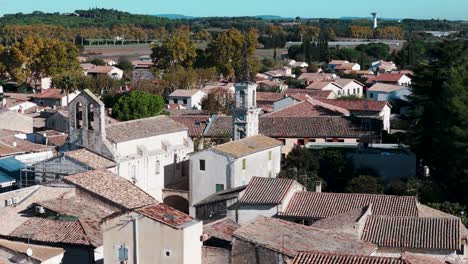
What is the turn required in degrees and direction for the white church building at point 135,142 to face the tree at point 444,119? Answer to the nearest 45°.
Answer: approximately 135° to its left

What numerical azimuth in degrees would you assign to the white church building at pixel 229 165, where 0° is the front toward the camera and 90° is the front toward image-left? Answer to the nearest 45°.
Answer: approximately 45°

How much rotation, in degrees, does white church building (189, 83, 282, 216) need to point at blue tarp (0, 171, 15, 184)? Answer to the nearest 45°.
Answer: approximately 45° to its right

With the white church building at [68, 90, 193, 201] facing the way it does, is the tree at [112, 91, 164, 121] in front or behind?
behind

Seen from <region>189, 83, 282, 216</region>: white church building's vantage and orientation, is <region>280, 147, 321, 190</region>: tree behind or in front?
behind

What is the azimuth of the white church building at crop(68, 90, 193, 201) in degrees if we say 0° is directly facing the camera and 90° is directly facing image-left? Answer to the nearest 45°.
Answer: approximately 45°

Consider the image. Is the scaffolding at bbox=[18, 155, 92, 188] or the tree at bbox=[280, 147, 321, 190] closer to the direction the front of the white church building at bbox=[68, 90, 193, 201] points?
the scaffolding

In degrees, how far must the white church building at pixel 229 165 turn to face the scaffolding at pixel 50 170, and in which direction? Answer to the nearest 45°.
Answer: approximately 45° to its right

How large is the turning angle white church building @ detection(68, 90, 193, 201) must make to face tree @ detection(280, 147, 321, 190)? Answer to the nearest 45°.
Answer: approximately 135° to its left

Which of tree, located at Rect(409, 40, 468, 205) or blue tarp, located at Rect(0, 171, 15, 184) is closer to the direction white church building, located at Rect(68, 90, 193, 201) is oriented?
the blue tarp
